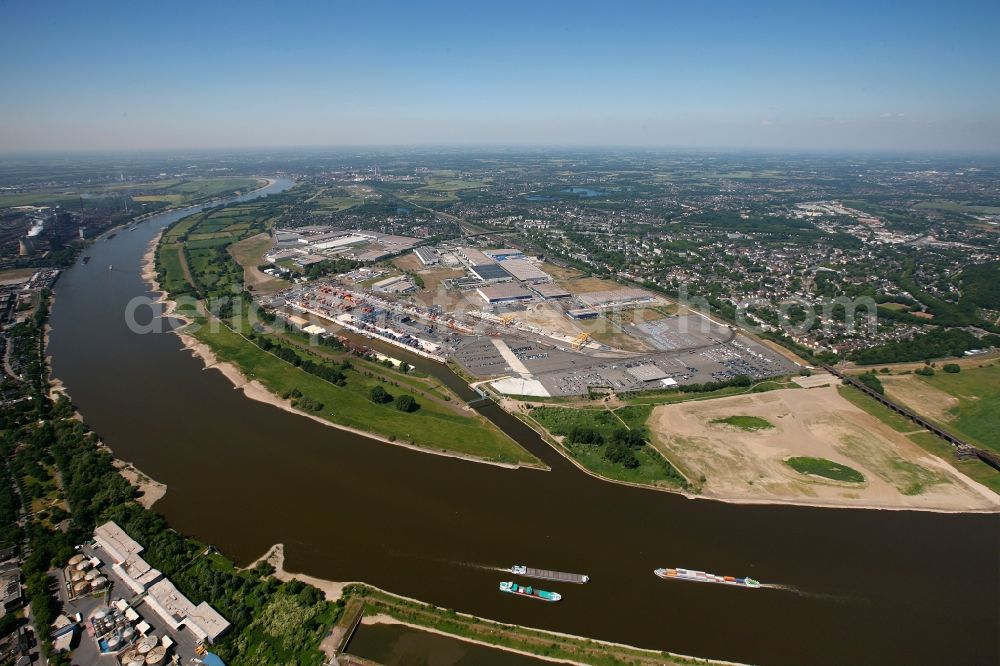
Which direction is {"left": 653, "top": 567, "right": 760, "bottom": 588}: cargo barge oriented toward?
to the viewer's left

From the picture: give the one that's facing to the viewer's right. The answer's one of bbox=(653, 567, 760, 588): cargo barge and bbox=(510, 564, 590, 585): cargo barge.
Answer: bbox=(510, 564, 590, 585): cargo barge

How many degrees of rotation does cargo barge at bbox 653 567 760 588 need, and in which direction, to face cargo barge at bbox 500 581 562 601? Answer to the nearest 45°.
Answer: approximately 45° to its left

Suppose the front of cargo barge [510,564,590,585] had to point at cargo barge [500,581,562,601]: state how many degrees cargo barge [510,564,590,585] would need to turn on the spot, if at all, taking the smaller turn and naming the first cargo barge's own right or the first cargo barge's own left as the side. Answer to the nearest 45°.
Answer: approximately 135° to the first cargo barge's own right

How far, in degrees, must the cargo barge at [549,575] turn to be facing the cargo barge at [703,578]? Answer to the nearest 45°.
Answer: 0° — it already faces it

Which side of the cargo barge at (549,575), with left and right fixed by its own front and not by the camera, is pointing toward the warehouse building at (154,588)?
back

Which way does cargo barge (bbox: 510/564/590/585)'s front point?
to the viewer's right

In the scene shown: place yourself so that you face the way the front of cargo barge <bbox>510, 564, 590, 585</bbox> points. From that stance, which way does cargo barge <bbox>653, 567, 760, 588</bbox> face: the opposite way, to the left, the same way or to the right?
the opposite way

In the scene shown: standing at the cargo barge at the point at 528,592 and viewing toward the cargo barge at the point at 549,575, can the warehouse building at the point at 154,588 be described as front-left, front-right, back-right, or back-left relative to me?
back-left

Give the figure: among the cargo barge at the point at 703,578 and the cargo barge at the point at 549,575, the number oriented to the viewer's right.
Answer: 1

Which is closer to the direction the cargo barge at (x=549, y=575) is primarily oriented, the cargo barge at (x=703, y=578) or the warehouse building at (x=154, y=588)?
the cargo barge
